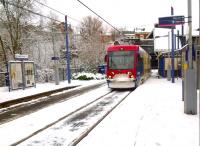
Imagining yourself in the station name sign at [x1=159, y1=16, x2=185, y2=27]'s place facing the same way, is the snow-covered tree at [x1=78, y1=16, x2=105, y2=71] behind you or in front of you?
behind

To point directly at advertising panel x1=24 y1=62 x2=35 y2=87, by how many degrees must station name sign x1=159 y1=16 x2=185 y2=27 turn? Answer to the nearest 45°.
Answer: approximately 135° to its right

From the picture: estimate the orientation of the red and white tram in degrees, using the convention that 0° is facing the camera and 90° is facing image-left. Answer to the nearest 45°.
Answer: approximately 0°

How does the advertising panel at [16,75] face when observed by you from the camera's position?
facing the viewer and to the right of the viewer

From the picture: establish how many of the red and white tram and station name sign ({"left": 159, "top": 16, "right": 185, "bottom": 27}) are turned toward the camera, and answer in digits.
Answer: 2

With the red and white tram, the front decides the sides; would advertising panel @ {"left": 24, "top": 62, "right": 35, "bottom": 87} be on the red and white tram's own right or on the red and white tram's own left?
on the red and white tram's own right

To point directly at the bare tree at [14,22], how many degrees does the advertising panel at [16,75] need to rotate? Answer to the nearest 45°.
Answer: approximately 135° to its left

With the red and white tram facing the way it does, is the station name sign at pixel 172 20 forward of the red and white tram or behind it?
forward

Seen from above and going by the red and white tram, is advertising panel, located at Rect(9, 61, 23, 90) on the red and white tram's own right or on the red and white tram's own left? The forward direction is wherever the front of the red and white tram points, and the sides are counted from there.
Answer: on the red and white tram's own right
